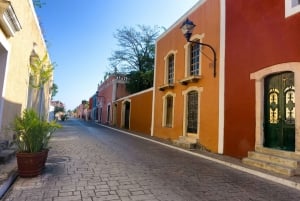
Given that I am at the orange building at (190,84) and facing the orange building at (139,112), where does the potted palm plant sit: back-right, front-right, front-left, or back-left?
back-left

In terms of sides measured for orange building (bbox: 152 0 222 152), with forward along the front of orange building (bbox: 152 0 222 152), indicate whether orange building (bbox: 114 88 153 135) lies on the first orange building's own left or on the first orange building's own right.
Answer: on the first orange building's own right

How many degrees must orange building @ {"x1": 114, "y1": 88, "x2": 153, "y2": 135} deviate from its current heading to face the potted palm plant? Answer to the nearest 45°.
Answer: approximately 45° to its left

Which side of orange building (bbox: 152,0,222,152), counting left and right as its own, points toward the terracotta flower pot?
front

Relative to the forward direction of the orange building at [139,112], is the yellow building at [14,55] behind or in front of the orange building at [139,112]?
in front

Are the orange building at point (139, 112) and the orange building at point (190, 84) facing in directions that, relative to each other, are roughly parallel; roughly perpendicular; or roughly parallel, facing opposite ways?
roughly parallel

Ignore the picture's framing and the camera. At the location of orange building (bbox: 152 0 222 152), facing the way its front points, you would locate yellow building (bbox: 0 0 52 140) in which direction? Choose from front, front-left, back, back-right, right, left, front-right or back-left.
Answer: front

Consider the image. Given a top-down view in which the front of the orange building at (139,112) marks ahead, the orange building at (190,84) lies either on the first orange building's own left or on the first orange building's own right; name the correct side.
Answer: on the first orange building's own left

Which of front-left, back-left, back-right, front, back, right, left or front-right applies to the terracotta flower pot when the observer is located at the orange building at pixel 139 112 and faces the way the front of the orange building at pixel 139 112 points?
front-left

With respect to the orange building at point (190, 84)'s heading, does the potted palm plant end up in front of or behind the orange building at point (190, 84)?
in front

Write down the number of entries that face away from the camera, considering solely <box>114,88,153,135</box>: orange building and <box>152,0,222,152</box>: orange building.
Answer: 0

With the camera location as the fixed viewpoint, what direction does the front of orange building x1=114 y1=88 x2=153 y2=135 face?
facing the viewer and to the left of the viewer
